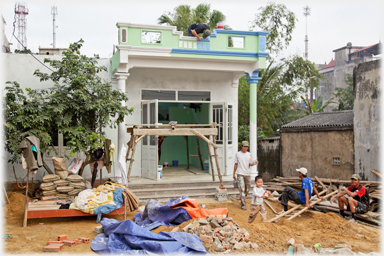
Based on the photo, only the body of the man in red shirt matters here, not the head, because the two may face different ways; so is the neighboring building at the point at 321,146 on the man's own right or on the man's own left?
on the man's own right

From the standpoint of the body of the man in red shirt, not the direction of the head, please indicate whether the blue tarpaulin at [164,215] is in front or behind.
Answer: in front

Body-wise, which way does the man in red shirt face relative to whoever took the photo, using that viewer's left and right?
facing the viewer and to the left of the viewer

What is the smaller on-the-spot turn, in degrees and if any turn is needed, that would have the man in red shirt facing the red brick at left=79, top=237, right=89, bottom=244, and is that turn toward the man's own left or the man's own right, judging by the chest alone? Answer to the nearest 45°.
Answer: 0° — they already face it

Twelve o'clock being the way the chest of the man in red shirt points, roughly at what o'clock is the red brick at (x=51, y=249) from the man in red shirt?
The red brick is roughly at 12 o'clock from the man in red shirt.

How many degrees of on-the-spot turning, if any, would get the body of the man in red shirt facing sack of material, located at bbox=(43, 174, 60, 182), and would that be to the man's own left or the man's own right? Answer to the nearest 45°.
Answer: approximately 45° to the man's own right

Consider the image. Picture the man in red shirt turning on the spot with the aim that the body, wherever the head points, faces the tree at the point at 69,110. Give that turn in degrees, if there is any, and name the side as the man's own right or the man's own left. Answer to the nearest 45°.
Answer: approximately 45° to the man's own right

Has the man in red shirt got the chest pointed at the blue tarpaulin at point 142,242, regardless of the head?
yes

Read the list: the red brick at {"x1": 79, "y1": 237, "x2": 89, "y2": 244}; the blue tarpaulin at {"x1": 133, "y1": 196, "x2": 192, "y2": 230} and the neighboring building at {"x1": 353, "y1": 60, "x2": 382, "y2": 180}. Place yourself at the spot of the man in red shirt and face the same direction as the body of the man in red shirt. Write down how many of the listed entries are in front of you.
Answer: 2

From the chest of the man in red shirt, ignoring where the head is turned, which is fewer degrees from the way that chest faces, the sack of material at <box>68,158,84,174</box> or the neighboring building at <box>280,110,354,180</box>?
the sack of material

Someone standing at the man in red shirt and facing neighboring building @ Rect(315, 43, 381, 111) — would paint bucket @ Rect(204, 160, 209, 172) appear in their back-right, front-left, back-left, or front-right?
front-left

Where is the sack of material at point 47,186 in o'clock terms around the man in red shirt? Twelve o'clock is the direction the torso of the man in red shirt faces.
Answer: The sack of material is roughly at 1 o'clock from the man in red shirt.

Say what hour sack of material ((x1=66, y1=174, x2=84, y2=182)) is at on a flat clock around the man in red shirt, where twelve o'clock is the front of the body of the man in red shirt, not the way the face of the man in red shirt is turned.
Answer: The sack of material is roughly at 1 o'clock from the man in red shirt.

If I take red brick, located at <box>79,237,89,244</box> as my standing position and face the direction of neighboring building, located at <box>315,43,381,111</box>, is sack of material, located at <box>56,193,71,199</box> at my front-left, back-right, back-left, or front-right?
front-left

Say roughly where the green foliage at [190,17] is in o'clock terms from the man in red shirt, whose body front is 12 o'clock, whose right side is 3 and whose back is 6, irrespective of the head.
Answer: The green foliage is roughly at 3 o'clock from the man in red shirt.

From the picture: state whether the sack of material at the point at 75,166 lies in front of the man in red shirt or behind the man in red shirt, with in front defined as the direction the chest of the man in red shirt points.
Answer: in front

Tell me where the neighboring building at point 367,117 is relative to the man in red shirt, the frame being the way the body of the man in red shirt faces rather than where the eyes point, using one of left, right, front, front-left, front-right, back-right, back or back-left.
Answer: back-right
